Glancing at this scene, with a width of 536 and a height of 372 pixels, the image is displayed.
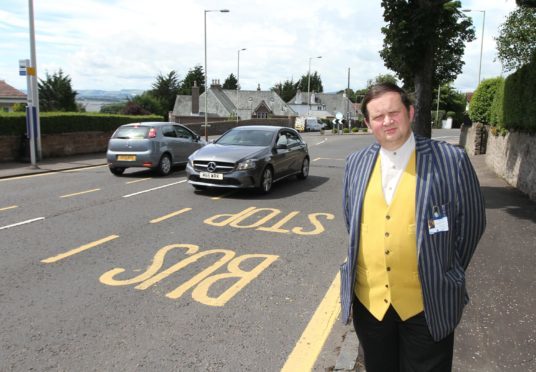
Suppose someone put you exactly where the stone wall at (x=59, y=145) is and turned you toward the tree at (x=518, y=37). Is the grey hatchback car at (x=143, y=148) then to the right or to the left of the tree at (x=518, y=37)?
right

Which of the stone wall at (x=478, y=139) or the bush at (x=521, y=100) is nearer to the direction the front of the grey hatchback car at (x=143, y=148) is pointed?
the stone wall

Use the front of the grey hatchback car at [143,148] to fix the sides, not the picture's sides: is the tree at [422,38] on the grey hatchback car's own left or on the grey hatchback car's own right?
on the grey hatchback car's own right

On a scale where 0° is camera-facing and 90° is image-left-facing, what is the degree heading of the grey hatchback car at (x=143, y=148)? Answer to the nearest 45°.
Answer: approximately 225°

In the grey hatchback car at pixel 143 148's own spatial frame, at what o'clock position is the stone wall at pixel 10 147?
The stone wall is roughly at 9 o'clock from the grey hatchback car.

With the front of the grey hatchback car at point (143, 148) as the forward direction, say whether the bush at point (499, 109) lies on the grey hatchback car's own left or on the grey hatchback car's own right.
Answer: on the grey hatchback car's own right
